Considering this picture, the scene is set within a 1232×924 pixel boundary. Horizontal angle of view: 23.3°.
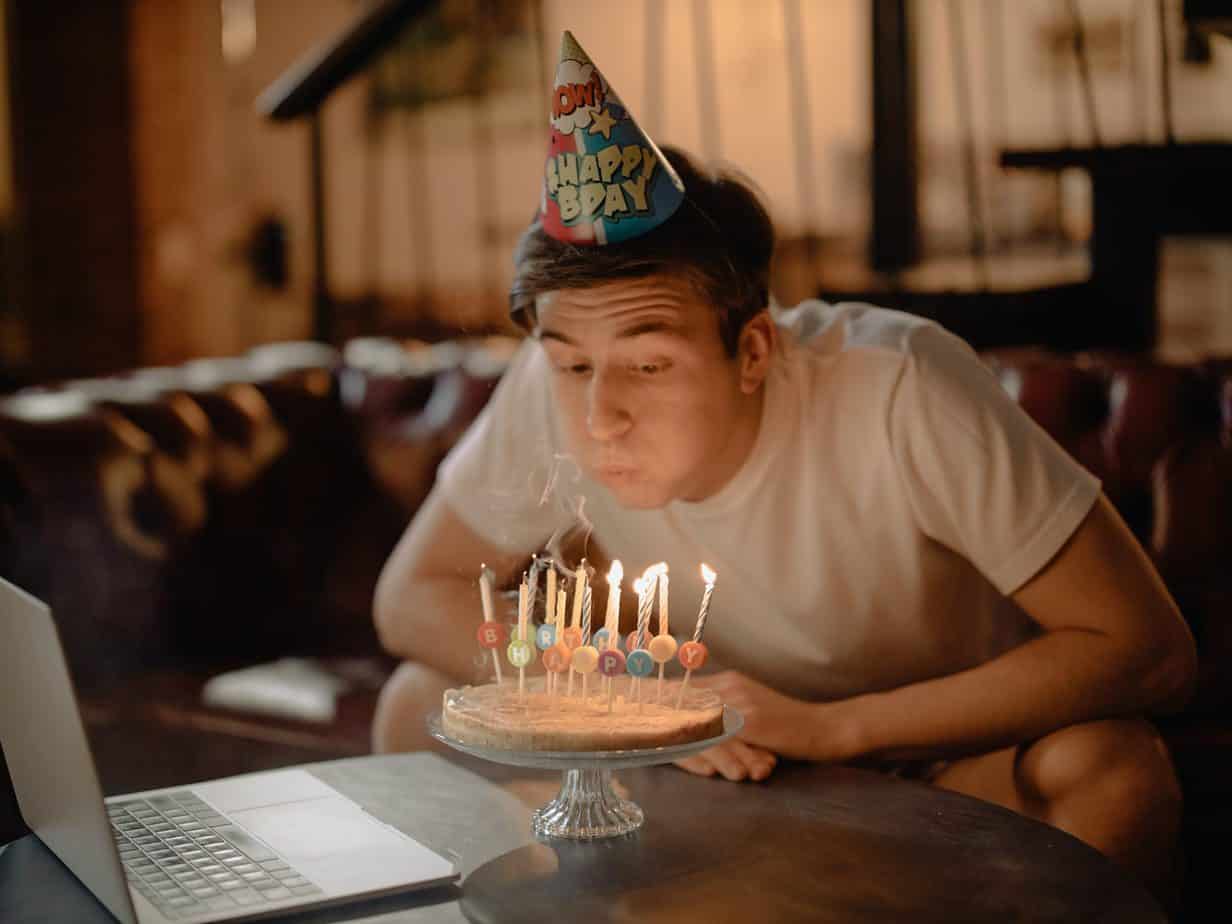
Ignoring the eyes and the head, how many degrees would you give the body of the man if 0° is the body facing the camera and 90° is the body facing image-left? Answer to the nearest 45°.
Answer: approximately 45°

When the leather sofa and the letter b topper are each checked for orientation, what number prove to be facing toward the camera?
2
